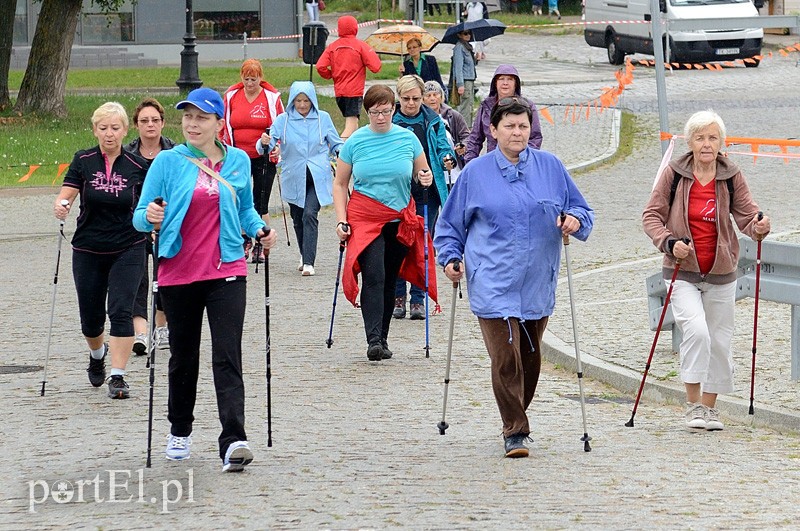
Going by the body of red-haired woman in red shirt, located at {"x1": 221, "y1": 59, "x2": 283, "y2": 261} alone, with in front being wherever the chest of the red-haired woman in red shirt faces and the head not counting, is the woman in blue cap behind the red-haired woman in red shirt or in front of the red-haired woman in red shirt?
in front

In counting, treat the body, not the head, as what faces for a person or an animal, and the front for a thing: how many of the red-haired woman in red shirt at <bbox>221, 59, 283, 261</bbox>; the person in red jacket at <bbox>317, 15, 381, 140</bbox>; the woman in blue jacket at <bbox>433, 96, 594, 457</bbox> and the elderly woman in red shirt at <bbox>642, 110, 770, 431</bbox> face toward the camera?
3

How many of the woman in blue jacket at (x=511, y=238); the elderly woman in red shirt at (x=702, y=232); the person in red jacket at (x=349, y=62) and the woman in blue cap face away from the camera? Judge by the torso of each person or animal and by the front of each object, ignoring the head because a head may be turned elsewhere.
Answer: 1

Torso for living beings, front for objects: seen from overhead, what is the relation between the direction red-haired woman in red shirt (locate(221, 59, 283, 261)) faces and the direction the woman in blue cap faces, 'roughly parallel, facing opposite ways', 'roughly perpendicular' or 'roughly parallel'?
roughly parallel

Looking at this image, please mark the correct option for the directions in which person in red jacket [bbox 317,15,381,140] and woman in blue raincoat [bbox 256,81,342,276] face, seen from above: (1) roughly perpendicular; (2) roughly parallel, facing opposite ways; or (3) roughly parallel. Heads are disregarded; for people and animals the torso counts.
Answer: roughly parallel, facing opposite ways

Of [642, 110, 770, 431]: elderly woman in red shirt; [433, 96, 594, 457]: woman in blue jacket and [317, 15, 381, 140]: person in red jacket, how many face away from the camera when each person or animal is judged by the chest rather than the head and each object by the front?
1

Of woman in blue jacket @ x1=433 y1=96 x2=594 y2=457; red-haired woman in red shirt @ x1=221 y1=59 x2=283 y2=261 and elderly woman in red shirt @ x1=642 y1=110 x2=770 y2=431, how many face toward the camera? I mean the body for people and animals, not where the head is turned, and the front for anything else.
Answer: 3

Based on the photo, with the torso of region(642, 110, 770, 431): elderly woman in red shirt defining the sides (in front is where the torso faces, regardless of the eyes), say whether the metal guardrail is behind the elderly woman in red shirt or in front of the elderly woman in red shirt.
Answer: behind

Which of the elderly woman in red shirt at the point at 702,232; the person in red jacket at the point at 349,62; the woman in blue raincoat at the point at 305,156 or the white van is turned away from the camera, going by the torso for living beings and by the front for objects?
the person in red jacket

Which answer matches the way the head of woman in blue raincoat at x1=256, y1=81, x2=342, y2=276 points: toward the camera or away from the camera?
toward the camera

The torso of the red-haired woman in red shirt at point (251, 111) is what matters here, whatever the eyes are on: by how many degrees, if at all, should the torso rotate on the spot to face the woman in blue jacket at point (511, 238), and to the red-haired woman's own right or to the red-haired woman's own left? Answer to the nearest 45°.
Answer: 0° — they already face them

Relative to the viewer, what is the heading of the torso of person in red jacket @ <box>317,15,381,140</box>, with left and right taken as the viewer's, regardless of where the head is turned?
facing away from the viewer

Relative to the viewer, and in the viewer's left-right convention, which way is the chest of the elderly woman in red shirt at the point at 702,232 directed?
facing the viewer

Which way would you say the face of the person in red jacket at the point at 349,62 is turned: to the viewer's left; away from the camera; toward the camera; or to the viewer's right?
away from the camera

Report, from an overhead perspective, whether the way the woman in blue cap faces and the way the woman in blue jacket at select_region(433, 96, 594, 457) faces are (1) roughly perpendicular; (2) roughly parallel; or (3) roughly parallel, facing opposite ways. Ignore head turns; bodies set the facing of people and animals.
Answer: roughly parallel

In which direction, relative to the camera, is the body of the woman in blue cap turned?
toward the camera

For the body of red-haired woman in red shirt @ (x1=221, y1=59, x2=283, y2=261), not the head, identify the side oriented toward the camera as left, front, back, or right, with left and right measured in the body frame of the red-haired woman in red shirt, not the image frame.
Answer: front

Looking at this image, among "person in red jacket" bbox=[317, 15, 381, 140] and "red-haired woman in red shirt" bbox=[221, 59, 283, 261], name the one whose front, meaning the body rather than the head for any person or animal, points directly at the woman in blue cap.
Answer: the red-haired woman in red shirt

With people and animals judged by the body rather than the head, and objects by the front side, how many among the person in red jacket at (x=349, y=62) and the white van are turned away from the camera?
1

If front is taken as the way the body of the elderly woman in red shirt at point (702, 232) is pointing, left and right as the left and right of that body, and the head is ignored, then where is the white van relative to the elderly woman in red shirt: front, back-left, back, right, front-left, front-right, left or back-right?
back

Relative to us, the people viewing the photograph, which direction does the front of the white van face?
facing the viewer and to the right of the viewer
